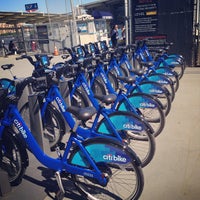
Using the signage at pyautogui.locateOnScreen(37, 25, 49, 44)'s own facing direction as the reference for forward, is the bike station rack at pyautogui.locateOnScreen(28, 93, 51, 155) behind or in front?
in front

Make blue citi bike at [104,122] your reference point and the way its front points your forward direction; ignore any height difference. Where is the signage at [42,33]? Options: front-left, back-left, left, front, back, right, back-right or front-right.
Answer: front-right

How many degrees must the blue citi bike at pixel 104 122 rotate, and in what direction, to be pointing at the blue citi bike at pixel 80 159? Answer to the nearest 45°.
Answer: approximately 90° to its left

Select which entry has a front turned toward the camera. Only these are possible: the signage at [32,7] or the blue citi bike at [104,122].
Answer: the signage

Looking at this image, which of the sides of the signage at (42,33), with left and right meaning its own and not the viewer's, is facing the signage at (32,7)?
back

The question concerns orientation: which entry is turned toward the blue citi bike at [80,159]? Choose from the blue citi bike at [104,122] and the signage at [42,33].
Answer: the signage

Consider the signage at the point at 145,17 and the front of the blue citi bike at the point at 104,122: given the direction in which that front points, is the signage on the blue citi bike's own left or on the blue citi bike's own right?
on the blue citi bike's own right

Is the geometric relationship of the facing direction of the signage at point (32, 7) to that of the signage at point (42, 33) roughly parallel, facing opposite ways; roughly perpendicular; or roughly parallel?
roughly parallel

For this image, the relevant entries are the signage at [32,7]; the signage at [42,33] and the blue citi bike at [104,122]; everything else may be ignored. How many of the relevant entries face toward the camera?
2

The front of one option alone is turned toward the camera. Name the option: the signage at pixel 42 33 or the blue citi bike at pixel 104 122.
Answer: the signage

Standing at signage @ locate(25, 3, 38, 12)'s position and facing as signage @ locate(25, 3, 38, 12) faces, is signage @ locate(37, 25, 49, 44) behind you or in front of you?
in front

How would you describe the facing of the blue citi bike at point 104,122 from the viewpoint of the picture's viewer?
facing away from the viewer and to the left of the viewer

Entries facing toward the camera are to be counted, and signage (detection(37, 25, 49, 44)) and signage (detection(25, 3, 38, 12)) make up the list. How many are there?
2

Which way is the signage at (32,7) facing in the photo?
toward the camera

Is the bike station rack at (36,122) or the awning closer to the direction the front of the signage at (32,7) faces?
the bike station rack

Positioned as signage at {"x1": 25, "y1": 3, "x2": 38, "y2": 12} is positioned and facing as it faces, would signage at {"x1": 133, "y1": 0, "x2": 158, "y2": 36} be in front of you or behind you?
in front

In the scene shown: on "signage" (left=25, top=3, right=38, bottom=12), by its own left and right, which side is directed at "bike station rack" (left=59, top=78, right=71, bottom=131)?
front

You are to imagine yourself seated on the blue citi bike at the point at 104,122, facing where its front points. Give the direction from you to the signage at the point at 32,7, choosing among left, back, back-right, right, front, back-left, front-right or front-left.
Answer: front-right

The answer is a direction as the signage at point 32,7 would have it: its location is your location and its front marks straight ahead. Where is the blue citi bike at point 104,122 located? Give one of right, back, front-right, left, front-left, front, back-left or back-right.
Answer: front

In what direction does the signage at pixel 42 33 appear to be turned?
toward the camera

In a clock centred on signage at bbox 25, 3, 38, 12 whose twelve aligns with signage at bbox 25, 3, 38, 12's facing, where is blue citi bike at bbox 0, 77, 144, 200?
The blue citi bike is roughly at 12 o'clock from the signage.
